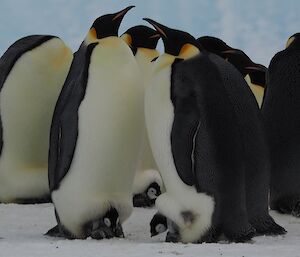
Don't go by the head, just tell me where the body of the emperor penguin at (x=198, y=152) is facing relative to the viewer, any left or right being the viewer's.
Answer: facing to the left of the viewer

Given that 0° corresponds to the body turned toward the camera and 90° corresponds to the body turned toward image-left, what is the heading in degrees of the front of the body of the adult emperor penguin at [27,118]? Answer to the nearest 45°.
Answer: approximately 315°
